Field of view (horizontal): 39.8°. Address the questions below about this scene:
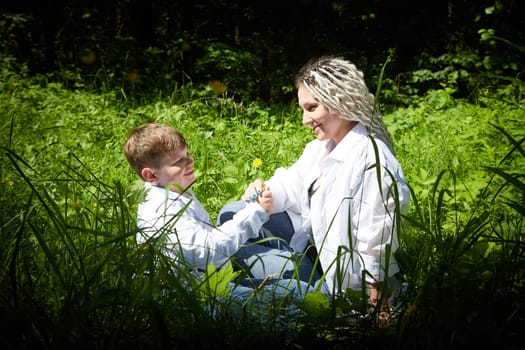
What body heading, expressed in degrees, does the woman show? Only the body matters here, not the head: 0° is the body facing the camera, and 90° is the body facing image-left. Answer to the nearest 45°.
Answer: approximately 45°

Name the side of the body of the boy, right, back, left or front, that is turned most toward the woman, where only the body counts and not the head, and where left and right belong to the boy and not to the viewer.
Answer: front

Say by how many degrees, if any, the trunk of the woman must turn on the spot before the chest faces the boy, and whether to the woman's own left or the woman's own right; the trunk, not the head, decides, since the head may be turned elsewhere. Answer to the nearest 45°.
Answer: approximately 45° to the woman's own right

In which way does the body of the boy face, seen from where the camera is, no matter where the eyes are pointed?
to the viewer's right

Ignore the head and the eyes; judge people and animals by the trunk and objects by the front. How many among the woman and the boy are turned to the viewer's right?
1
